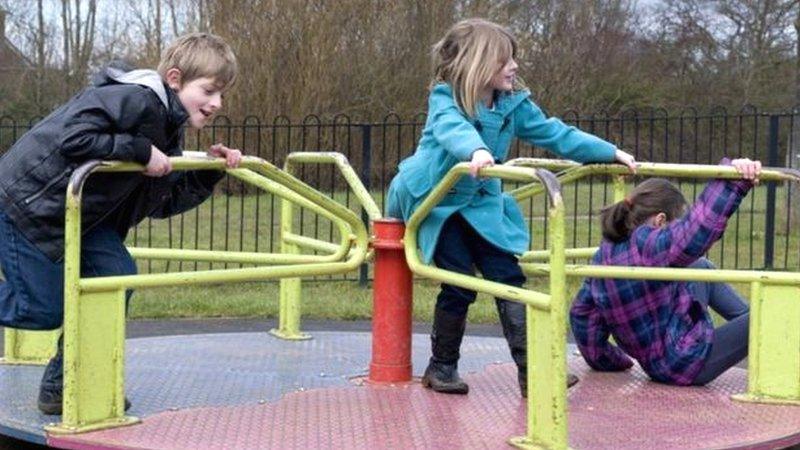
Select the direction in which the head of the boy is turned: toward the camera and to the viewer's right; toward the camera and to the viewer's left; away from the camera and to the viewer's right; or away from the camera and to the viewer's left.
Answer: toward the camera and to the viewer's right

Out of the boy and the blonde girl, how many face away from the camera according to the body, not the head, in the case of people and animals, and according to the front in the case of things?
0

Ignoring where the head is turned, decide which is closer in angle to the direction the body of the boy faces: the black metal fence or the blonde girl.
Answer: the blonde girl

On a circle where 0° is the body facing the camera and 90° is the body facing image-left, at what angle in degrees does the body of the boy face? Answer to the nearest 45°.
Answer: approximately 270°

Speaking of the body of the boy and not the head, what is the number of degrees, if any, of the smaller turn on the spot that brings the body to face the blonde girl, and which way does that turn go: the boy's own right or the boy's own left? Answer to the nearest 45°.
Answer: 0° — they already face them

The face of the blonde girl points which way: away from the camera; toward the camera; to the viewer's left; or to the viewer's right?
to the viewer's right

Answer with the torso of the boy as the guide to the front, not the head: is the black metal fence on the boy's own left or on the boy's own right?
on the boy's own left

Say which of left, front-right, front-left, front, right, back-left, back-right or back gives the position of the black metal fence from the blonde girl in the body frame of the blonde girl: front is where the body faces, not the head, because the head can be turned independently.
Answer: back-left
